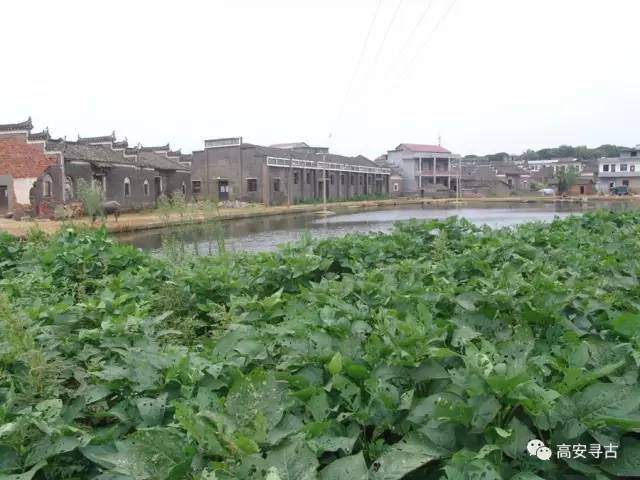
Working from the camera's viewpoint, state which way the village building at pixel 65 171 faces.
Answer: facing the viewer and to the right of the viewer

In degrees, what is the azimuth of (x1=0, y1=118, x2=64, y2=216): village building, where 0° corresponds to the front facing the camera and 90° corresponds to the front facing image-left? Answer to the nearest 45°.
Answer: approximately 315°
